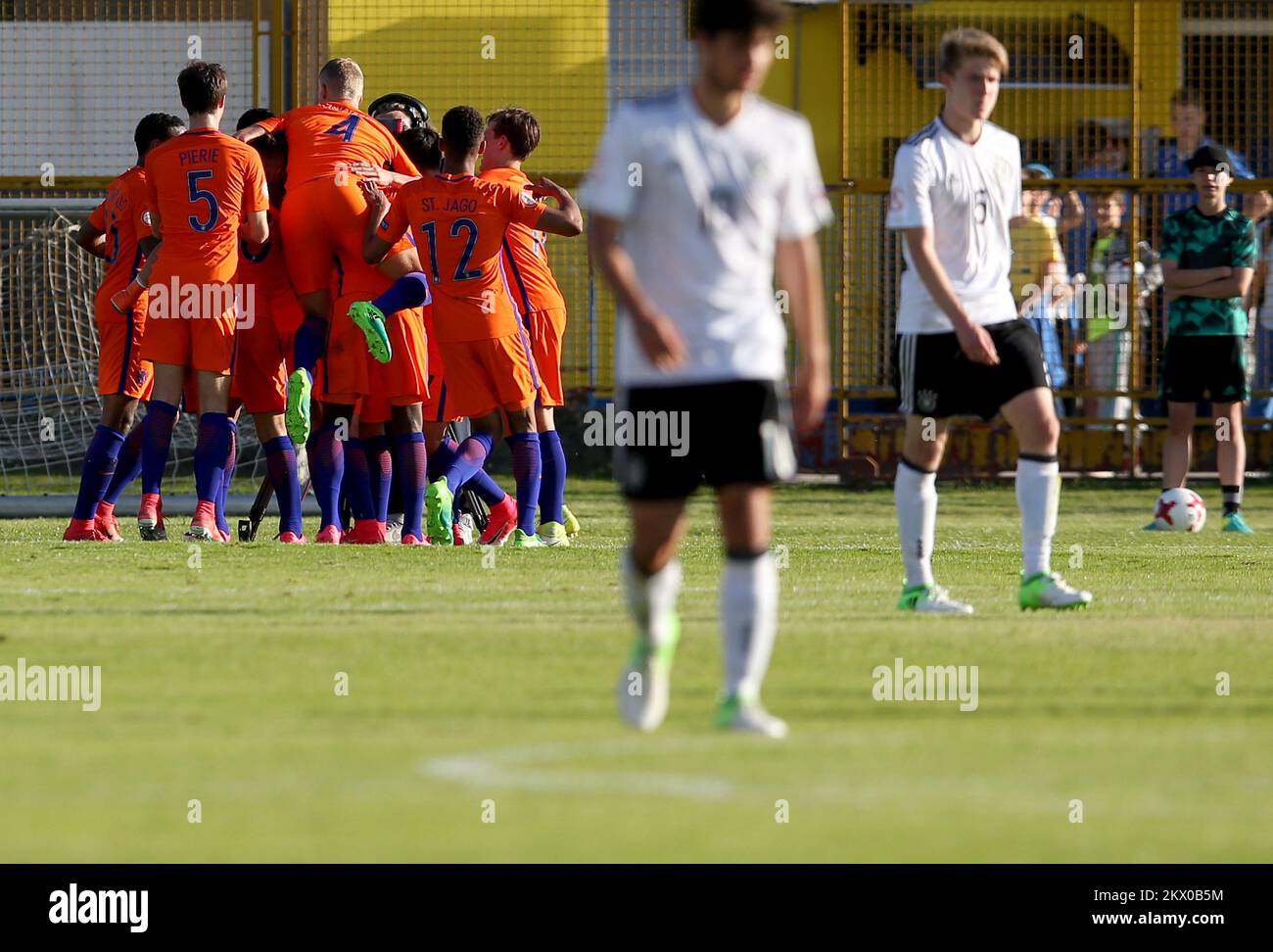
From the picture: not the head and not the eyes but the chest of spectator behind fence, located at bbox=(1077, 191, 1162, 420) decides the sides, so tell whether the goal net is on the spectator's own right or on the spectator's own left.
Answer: on the spectator's own right

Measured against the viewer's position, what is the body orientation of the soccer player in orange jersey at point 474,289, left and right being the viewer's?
facing away from the viewer

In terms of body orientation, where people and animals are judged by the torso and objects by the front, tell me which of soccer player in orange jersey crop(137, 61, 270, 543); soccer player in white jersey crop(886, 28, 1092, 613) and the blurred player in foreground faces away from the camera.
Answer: the soccer player in orange jersey

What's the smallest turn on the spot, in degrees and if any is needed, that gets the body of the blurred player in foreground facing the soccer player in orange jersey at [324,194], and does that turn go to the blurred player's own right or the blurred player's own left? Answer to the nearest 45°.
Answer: approximately 180°

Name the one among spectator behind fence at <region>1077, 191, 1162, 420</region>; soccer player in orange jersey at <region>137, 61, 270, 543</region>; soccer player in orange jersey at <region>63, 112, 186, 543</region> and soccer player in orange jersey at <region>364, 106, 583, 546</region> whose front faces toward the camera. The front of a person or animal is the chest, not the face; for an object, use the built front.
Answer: the spectator behind fence

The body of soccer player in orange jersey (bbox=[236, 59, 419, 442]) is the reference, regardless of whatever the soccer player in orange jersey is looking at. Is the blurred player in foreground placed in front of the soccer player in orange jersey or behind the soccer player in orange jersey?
behind

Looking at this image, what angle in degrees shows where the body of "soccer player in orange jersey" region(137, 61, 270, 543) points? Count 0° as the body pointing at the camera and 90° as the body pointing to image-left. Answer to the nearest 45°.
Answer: approximately 180°

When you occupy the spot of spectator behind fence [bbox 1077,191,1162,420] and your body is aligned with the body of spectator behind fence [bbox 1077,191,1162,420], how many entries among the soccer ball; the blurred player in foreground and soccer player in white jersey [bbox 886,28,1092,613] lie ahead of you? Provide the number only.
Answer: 3

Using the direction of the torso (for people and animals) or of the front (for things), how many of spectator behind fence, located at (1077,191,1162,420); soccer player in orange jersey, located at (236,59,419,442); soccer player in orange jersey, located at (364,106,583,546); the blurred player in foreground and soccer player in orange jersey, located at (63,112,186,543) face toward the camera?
2

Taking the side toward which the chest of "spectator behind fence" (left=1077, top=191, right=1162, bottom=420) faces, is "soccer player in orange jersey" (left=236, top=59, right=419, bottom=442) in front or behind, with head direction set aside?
in front

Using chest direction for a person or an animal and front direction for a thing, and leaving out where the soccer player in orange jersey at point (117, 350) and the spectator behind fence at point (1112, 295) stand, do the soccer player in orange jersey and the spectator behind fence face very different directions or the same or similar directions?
very different directions

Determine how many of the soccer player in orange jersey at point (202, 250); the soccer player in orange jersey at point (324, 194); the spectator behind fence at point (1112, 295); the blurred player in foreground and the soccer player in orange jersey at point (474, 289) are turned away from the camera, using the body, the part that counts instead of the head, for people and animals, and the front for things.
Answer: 3

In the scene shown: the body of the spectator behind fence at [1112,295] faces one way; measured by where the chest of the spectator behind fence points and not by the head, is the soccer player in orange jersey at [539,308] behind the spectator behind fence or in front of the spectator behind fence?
in front

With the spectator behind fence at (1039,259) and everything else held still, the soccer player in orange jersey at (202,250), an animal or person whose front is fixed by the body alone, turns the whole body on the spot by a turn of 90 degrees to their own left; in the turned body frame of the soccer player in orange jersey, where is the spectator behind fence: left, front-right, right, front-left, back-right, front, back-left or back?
back-right

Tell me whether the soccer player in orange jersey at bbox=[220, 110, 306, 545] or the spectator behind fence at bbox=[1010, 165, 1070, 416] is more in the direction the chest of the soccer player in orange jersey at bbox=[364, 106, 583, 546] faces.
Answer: the spectator behind fence

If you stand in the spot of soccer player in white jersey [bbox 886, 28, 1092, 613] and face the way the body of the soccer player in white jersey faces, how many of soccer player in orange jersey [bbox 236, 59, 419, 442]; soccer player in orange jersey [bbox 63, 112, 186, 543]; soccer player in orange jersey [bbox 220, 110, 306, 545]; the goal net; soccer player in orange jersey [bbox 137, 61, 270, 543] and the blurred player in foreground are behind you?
5
